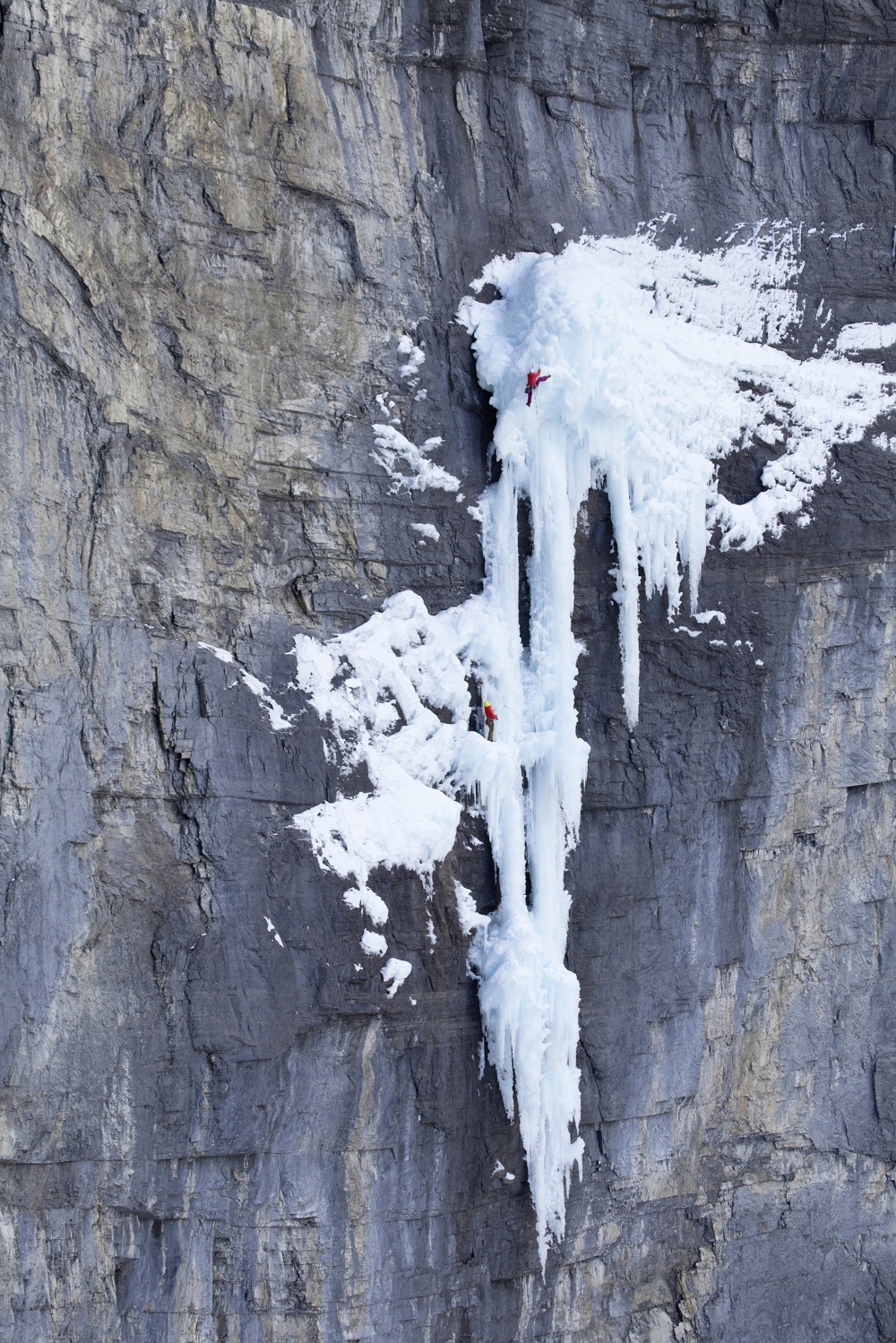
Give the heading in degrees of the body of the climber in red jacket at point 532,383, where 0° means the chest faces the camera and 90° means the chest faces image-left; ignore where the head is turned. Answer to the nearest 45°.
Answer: approximately 225°

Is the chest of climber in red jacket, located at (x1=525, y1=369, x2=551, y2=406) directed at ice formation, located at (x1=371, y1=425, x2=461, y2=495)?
no
